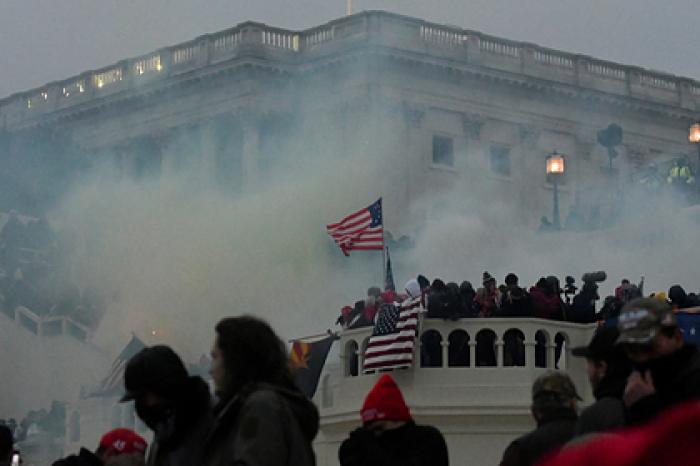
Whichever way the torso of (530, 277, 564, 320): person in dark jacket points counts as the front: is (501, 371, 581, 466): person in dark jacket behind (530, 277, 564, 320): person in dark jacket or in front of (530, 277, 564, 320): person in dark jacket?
behind

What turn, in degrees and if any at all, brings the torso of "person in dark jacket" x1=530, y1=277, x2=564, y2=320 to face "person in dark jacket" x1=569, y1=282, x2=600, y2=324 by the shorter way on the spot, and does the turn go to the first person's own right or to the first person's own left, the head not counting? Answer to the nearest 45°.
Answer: approximately 45° to the first person's own right

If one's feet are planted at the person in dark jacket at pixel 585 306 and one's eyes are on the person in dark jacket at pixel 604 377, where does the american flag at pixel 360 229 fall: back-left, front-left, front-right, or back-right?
back-right
